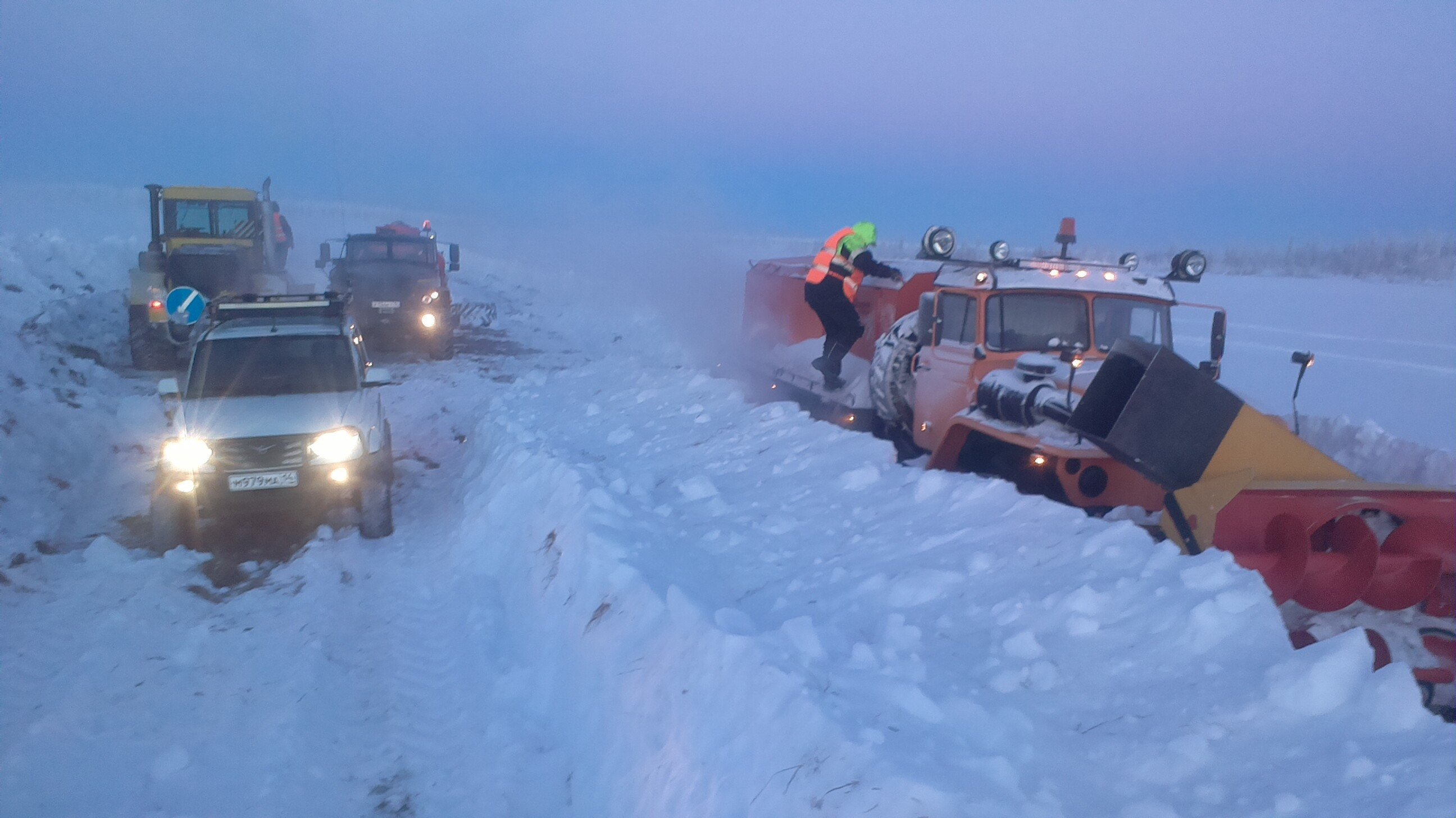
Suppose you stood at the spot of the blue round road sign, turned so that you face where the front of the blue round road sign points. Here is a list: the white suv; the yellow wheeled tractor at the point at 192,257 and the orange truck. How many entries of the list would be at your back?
1

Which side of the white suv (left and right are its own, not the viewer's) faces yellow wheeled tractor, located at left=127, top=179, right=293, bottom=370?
back

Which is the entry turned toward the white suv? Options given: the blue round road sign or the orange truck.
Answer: the blue round road sign

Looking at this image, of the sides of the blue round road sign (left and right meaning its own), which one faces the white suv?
front

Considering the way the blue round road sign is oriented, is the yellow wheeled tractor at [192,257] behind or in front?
behind
